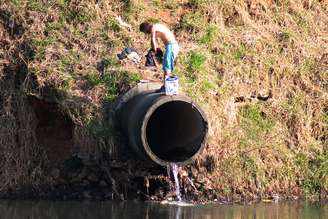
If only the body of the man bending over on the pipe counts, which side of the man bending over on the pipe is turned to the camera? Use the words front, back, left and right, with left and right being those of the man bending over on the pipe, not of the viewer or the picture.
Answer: left
